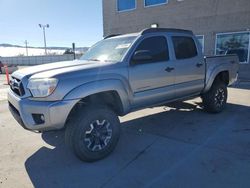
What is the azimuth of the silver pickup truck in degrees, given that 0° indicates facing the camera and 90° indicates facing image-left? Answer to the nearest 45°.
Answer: approximately 45°
